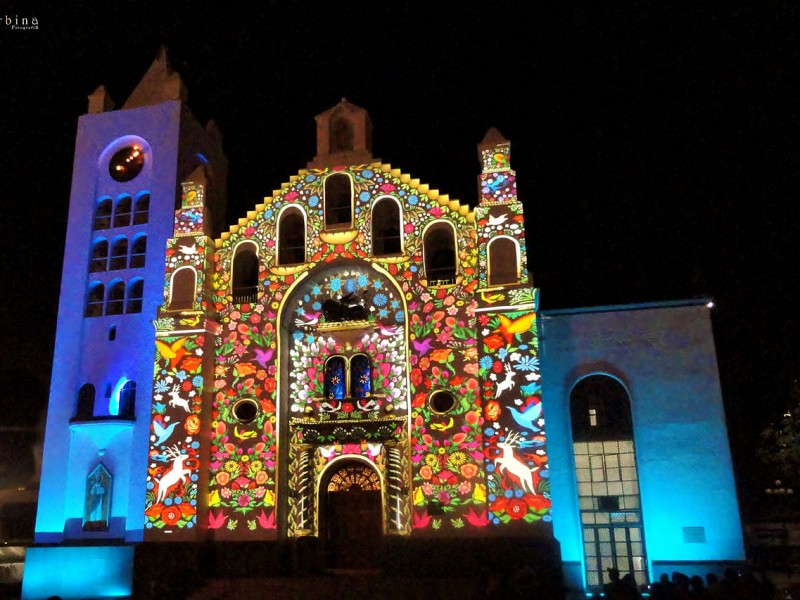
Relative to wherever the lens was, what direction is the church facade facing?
facing the viewer
